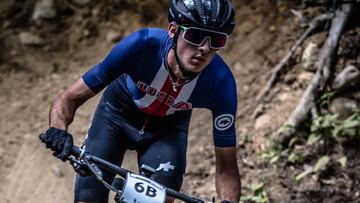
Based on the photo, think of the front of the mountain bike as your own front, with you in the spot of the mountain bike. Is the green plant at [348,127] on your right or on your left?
on your left

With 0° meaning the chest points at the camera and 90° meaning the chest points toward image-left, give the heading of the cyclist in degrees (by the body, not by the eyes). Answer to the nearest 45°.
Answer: approximately 0°

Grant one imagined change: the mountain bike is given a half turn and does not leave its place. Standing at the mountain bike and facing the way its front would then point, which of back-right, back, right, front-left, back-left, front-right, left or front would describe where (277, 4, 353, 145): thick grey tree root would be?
front-right

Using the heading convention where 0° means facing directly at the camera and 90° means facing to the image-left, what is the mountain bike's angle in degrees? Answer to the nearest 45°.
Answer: approximately 0°

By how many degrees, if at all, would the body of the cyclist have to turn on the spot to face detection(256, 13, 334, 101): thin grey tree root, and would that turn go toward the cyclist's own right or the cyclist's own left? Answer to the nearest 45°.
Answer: approximately 135° to the cyclist's own left

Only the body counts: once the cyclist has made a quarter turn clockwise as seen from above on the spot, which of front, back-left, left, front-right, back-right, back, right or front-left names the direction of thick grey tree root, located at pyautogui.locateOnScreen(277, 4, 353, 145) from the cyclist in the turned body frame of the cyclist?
back-right
